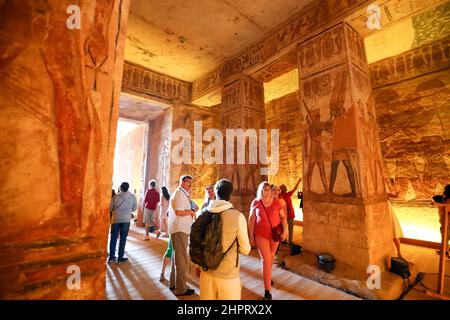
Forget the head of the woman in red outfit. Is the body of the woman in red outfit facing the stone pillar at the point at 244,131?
no

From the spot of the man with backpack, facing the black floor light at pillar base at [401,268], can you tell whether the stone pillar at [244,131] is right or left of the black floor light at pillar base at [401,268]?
left

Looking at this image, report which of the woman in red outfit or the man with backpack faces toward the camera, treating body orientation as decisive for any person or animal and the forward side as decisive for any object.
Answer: the woman in red outfit

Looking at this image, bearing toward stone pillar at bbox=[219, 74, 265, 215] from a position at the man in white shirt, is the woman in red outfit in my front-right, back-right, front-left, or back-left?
front-right

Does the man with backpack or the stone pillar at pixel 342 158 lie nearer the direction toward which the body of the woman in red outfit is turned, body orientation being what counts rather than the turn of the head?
the man with backpack

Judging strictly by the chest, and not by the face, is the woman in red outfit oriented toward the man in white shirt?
no

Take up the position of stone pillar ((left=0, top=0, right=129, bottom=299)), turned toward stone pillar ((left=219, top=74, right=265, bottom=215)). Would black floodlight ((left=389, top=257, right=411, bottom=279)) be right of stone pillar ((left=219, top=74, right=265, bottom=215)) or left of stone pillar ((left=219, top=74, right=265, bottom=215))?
right

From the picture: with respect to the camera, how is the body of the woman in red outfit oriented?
toward the camera

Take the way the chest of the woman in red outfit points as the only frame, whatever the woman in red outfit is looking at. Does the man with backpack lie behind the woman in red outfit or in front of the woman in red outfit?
in front

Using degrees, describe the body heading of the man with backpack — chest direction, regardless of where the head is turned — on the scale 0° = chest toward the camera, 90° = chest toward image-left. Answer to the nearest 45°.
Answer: approximately 225°

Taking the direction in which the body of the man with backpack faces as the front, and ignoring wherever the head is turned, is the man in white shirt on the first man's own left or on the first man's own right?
on the first man's own left
